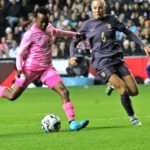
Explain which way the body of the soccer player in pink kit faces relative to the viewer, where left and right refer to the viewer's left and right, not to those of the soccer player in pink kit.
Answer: facing the viewer and to the right of the viewer
